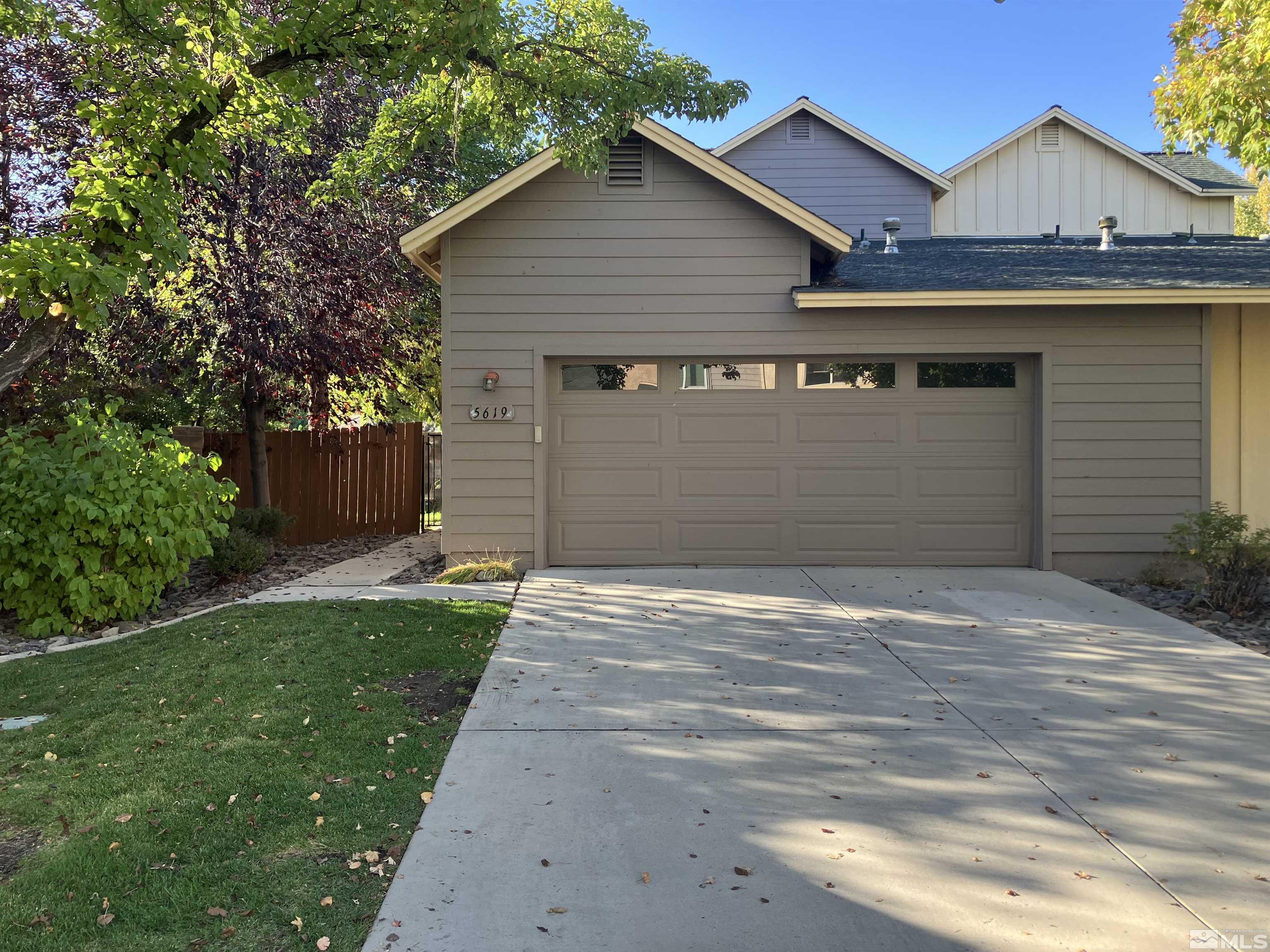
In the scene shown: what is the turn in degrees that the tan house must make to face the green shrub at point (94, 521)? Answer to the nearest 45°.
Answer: approximately 45° to its right

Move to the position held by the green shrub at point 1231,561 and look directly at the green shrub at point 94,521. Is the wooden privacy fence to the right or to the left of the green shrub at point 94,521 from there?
right

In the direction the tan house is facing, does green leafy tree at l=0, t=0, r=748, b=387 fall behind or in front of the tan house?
in front

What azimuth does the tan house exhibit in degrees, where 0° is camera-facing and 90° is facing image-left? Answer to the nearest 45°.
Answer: approximately 0°

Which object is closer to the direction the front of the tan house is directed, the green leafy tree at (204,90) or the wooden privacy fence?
the green leafy tree

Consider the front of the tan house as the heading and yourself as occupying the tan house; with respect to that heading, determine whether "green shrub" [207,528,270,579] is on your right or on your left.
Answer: on your right

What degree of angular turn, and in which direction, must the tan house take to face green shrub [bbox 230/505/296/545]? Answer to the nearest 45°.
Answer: approximately 90° to its right
